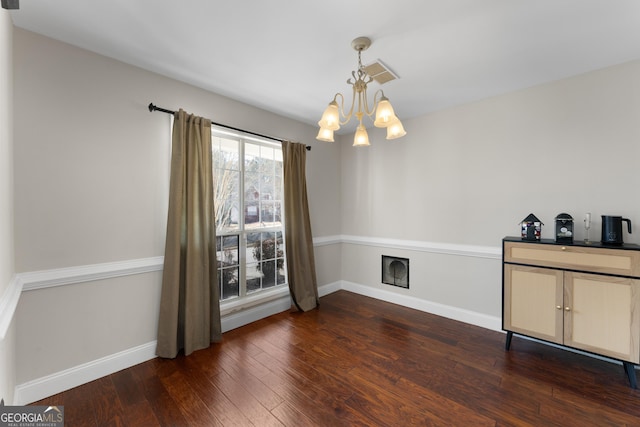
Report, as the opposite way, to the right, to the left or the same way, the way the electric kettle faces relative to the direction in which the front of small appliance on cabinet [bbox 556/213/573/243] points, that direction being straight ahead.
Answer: to the right

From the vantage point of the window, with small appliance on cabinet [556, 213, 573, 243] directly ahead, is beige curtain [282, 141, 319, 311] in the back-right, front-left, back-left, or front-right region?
front-left

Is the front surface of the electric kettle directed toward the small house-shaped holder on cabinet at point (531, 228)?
yes

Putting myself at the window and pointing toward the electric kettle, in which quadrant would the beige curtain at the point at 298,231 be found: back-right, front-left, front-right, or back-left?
front-left

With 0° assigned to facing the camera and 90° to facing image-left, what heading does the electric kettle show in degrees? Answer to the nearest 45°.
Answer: approximately 90°

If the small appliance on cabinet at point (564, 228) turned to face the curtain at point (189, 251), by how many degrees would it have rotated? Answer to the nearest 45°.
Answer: approximately 45° to its right

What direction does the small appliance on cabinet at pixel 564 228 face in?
toward the camera

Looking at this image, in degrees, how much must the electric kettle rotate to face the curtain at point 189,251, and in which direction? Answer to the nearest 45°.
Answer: approximately 45° to its left

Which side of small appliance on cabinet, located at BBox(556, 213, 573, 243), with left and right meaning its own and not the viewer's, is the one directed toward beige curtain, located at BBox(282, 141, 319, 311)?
right

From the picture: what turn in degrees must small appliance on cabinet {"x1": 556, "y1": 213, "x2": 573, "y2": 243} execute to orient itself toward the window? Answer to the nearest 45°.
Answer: approximately 45° to its right
